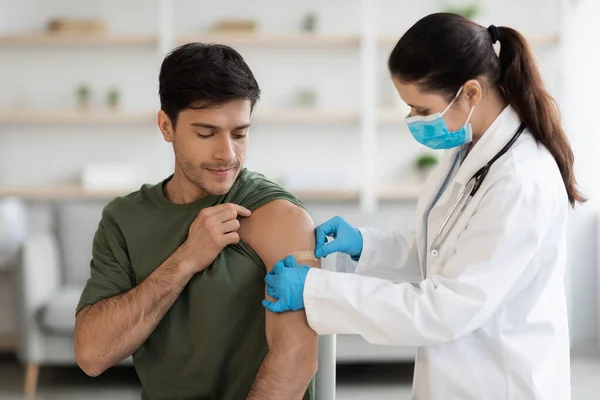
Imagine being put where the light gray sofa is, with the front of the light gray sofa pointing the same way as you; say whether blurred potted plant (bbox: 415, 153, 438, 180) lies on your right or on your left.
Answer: on your left

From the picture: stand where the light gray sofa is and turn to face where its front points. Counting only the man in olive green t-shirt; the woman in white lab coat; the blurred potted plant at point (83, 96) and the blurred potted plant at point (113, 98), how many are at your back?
2

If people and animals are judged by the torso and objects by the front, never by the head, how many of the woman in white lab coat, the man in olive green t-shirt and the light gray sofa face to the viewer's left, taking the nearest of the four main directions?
1

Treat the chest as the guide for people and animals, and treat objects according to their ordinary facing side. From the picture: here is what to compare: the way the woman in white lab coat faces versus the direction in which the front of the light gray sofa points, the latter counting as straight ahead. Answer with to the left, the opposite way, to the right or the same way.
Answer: to the right

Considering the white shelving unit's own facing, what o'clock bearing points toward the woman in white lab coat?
The woman in white lab coat is roughly at 12 o'clock from the white shelving unit.

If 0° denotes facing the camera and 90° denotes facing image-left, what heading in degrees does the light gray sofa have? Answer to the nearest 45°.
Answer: approximately 0°

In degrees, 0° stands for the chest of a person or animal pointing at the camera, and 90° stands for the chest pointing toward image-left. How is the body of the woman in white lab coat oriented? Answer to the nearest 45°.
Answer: approximately 90°

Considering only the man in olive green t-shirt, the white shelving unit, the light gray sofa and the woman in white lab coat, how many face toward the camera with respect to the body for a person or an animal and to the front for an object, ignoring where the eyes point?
3

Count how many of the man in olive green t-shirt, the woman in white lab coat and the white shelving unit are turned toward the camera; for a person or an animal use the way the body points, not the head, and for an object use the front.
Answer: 2

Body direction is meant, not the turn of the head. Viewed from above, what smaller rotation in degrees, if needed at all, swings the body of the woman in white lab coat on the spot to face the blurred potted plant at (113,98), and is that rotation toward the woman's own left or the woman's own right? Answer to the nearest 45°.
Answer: approximately 45° to the woman's own right

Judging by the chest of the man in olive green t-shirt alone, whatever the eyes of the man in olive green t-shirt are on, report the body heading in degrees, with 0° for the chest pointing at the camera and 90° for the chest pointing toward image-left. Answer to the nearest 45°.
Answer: approximately 0°

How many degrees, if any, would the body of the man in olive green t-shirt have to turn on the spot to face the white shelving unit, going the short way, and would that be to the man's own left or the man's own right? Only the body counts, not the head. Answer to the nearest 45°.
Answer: approximately 180°

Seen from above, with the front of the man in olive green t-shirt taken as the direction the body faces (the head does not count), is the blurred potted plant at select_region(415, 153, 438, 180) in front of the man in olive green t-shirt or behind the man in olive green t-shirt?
behind
